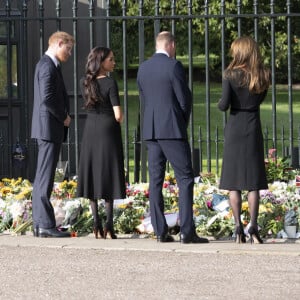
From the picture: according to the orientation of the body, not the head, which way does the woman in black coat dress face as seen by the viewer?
away from the camera

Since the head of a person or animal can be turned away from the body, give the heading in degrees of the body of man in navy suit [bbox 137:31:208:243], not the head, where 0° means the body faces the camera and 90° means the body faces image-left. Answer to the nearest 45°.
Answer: approximately 225°

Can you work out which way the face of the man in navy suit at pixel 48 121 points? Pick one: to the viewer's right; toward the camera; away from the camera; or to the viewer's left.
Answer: to the viewer's right

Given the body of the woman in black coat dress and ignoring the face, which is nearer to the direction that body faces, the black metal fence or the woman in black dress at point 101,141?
the black metal fence

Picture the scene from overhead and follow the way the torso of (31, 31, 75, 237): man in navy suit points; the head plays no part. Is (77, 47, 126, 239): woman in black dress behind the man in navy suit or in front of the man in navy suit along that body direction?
in front

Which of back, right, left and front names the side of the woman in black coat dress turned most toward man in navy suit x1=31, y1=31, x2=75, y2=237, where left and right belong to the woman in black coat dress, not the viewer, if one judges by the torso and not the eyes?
left
